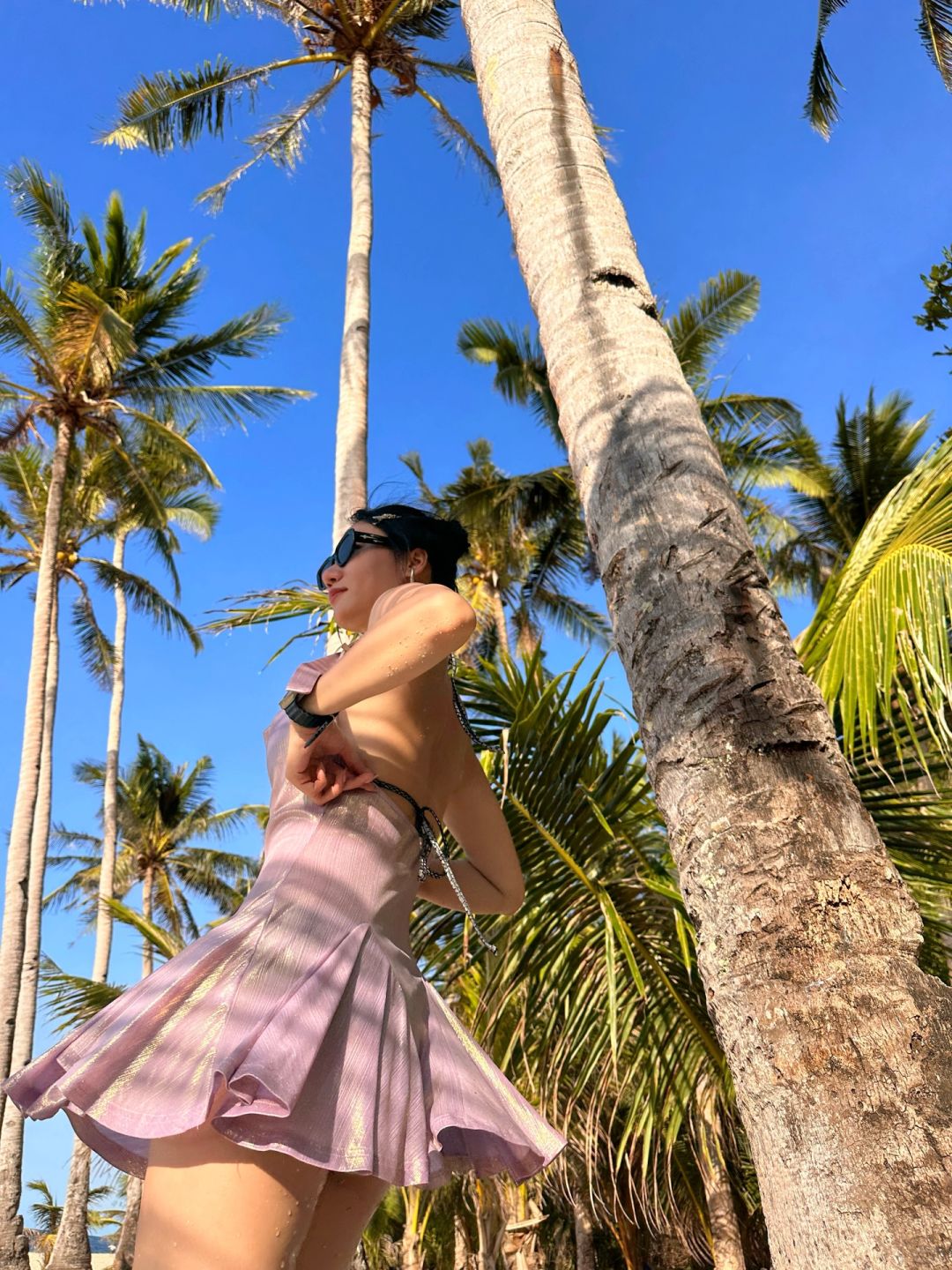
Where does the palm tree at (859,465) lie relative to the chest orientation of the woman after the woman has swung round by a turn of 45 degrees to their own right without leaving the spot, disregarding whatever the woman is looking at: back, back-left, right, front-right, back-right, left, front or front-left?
right

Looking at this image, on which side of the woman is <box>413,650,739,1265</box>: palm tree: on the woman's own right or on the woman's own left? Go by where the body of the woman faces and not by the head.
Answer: on the woman's own right

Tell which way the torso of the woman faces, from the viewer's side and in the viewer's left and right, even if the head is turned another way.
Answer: facing to the left of the viewer

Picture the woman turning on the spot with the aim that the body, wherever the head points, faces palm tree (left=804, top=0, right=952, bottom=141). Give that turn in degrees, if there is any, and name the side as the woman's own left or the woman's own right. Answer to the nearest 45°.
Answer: approximately 135° to the woman's own right
